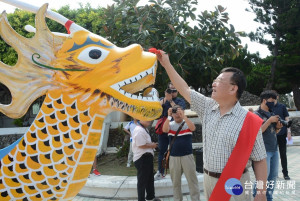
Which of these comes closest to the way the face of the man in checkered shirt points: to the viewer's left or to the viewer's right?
to the viewer's left

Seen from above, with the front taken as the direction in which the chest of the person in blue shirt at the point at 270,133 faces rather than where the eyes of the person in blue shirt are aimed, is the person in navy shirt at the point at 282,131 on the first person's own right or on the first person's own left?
on the first person's own left

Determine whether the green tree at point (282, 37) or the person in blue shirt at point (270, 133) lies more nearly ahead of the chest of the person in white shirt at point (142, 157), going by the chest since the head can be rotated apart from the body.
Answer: the person in blue shirt
